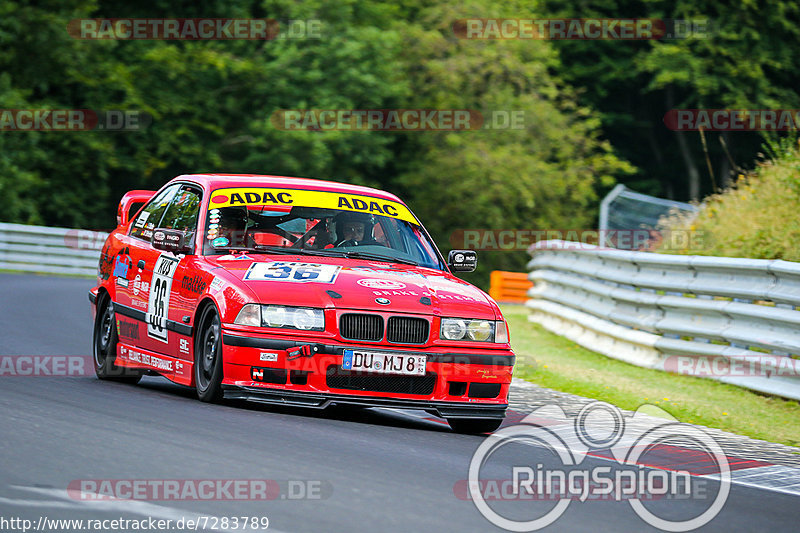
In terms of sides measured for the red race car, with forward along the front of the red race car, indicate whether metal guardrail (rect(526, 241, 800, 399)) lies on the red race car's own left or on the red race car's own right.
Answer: on the red race car's own left

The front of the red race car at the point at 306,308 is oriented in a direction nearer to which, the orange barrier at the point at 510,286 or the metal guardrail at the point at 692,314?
the metal guardrail

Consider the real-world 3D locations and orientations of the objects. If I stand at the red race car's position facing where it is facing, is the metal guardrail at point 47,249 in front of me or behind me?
behind

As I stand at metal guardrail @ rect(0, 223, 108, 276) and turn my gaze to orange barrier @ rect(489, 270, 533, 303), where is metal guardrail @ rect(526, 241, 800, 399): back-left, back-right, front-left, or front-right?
front-right

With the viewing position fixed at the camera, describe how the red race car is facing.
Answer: facing the viewer and to the right of the viewer

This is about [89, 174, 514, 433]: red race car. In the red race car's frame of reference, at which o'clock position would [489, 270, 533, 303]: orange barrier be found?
The orange barrier is roughly at 8 o'clock from the red race car.
